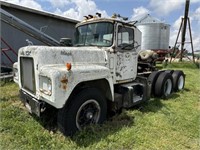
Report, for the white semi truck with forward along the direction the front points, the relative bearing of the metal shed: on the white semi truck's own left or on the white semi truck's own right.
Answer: on the white semi truck's own right

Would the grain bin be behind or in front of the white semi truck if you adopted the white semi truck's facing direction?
behind

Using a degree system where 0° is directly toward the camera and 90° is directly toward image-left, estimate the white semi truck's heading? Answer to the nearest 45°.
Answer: approximately 45°
